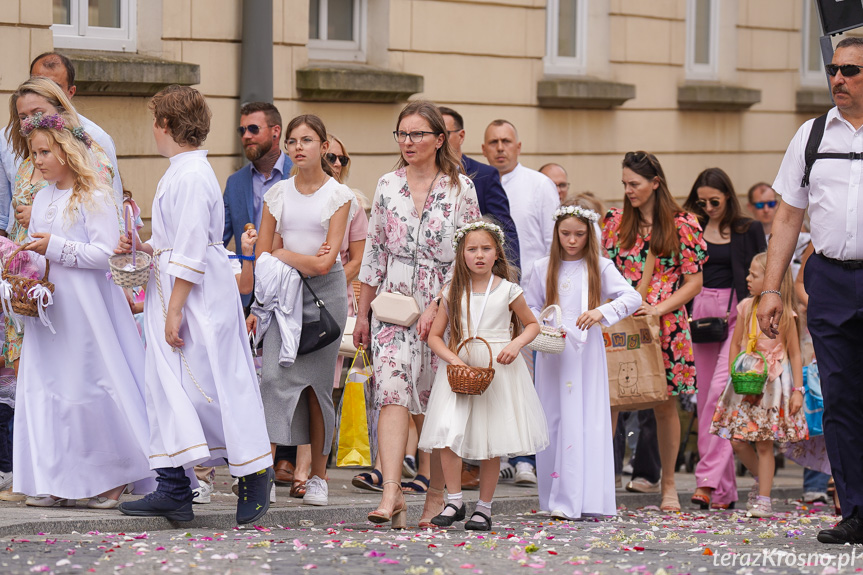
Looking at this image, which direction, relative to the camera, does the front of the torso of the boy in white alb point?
to the viewer's left

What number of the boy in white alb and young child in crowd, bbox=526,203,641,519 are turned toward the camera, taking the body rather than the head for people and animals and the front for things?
1

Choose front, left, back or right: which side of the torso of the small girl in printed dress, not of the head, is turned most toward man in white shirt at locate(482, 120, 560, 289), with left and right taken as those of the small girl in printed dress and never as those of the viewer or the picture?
right

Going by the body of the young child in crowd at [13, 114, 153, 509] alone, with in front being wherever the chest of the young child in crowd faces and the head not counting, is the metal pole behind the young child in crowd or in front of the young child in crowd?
behind

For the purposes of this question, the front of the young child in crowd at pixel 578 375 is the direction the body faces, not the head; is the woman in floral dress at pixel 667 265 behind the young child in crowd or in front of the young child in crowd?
behind

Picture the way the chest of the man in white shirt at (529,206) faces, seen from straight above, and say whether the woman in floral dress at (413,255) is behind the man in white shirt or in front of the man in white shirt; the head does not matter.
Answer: in front

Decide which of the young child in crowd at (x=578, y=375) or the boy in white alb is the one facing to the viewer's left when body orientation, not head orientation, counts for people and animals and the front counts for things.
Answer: the boy in white alb

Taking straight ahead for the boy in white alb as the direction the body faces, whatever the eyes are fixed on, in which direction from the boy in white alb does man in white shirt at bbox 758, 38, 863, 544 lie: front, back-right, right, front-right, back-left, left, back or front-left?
back

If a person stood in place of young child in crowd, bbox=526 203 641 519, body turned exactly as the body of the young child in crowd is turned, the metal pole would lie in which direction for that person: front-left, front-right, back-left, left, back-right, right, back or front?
back-right

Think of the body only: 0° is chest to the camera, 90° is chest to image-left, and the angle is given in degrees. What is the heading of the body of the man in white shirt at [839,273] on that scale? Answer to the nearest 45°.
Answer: approximately 45°

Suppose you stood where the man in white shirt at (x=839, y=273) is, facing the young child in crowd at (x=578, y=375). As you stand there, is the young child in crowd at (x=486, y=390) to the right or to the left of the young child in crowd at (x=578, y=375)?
left

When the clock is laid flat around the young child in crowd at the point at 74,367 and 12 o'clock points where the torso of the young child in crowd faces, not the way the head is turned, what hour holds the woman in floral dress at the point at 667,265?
The woman in floral dress is roughly at 7 o'clock from the young child in crowd.
